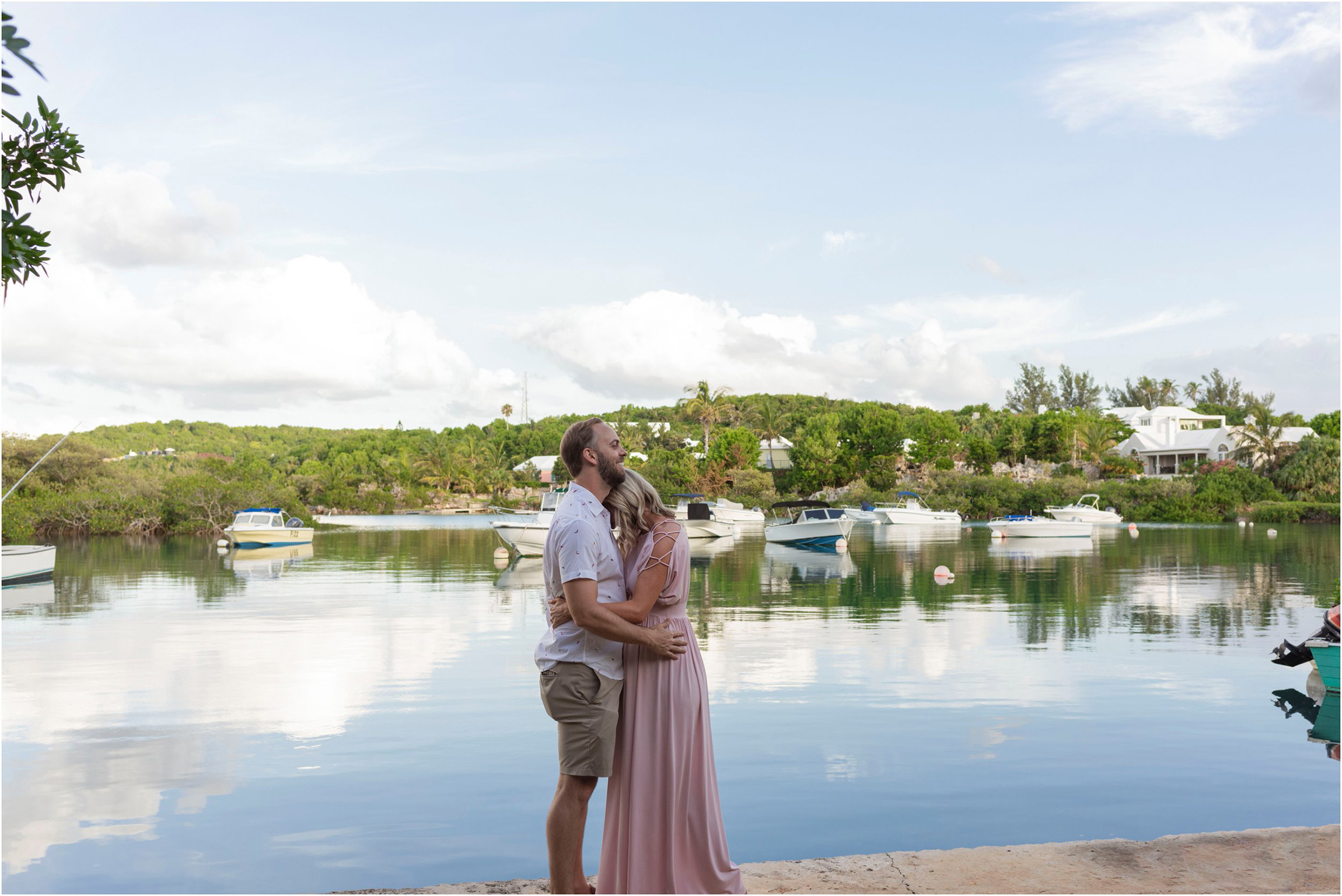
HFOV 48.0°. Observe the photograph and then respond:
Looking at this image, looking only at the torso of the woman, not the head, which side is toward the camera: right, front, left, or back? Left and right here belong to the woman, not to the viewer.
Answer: left

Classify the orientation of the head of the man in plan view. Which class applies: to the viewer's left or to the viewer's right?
to the viewer's right

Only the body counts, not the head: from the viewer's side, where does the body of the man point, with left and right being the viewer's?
facing to the right of the viewer

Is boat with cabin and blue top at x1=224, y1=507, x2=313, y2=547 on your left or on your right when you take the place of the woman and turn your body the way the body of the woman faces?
on your right

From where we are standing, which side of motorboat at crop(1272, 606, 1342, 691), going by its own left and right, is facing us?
right

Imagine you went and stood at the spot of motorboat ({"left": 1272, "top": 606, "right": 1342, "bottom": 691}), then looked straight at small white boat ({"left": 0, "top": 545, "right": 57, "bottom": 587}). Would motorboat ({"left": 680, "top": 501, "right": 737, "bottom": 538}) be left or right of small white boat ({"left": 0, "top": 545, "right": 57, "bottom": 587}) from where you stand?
right

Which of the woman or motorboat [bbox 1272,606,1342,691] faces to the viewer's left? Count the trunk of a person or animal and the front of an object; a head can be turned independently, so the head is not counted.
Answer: the woman

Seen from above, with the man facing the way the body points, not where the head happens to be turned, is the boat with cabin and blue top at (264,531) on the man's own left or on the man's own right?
on the man's own left

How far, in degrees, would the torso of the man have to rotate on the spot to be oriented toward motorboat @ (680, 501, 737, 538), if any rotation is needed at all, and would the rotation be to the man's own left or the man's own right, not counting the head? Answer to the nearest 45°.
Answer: approximately 90° to the man's own left

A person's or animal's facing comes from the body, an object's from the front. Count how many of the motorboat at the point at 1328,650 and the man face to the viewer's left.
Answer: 0

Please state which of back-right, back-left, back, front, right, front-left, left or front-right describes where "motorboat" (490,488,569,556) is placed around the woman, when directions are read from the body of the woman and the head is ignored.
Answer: right
